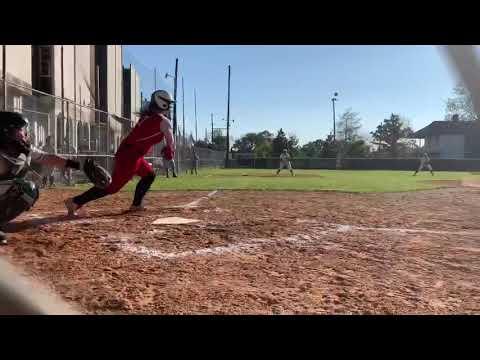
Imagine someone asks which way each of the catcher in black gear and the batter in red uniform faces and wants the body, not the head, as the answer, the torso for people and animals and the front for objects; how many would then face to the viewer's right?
2

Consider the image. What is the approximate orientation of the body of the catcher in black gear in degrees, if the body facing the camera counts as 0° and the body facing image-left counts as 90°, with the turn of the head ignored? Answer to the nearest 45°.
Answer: approximately 270°

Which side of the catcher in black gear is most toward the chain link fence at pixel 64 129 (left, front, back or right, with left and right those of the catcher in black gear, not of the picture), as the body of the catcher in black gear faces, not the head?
left

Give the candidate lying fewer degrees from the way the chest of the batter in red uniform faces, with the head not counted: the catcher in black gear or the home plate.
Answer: the home plate

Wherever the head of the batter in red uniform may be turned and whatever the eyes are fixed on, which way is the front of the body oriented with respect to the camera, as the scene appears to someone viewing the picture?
to the viewer's right

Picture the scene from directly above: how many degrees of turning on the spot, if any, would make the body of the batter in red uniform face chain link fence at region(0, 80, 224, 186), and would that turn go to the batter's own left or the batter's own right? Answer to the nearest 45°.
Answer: approximately 90° to the batter's own left

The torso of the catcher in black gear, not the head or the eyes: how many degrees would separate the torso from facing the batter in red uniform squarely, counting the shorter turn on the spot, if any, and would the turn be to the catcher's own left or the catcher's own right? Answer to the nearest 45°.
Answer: approximately 45° to the catcher's own left
